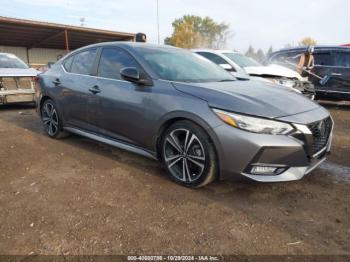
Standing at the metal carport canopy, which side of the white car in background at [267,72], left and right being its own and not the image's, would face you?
back

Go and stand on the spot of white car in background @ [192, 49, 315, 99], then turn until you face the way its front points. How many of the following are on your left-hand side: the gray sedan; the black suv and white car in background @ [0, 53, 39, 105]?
1

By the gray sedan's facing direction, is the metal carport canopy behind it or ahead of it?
behind

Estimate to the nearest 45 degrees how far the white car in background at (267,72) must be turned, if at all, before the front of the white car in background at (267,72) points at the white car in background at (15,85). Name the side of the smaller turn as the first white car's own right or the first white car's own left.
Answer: approximately 135° to the first white car's own right

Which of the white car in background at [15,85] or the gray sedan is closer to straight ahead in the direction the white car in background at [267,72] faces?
the gray sedan

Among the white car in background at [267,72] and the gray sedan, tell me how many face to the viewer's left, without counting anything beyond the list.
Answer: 0

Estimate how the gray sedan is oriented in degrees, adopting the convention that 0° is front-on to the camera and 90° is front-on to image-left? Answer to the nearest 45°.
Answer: approximately 315°

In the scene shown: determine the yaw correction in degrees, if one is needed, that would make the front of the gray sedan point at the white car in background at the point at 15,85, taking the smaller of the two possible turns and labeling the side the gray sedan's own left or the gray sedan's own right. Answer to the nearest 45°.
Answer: approximately 180°

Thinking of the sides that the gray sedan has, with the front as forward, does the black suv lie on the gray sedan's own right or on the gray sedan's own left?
on the gray sedan's own left

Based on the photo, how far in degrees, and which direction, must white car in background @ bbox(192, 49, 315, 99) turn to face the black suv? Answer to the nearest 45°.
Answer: approximately 90° to its left
